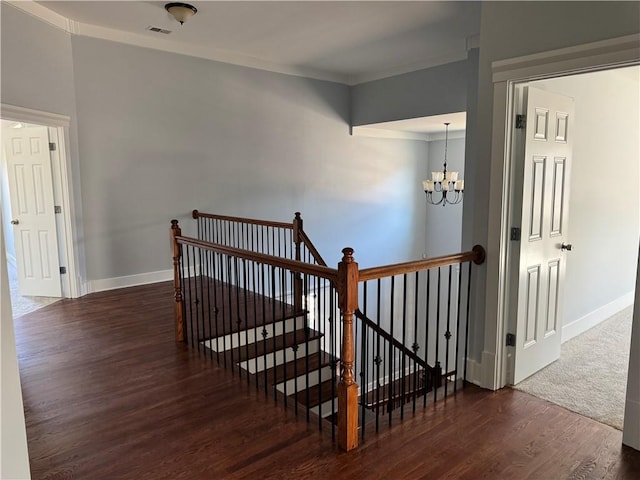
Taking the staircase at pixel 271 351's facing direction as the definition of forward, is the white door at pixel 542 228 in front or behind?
in front

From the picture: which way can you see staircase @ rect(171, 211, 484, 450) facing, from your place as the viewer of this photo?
facing the viewer and to the right of the viewer
